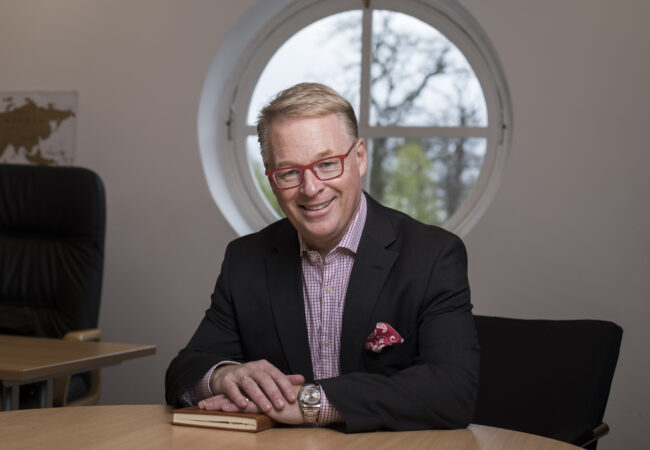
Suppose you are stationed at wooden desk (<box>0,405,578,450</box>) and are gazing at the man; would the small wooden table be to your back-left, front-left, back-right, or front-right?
front-left

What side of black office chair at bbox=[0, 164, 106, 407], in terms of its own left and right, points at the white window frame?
left

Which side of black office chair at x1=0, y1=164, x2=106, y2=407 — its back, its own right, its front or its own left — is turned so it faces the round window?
left

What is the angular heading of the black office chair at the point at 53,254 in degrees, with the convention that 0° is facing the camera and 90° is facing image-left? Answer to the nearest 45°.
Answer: approximately 0°

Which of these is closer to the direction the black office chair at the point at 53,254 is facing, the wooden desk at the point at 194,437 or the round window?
the wooden desk

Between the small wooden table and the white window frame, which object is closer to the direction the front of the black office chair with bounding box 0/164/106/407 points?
the small wooden table

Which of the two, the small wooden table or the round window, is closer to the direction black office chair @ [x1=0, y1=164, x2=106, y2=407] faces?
the small wooden table

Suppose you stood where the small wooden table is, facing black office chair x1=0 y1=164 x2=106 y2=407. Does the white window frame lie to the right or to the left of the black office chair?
right

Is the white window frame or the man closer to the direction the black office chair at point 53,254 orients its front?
the man

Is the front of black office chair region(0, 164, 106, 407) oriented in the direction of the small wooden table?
yes

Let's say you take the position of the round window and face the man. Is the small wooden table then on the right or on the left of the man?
right

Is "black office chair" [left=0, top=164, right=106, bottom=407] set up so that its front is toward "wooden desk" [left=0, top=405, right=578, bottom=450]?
yes
